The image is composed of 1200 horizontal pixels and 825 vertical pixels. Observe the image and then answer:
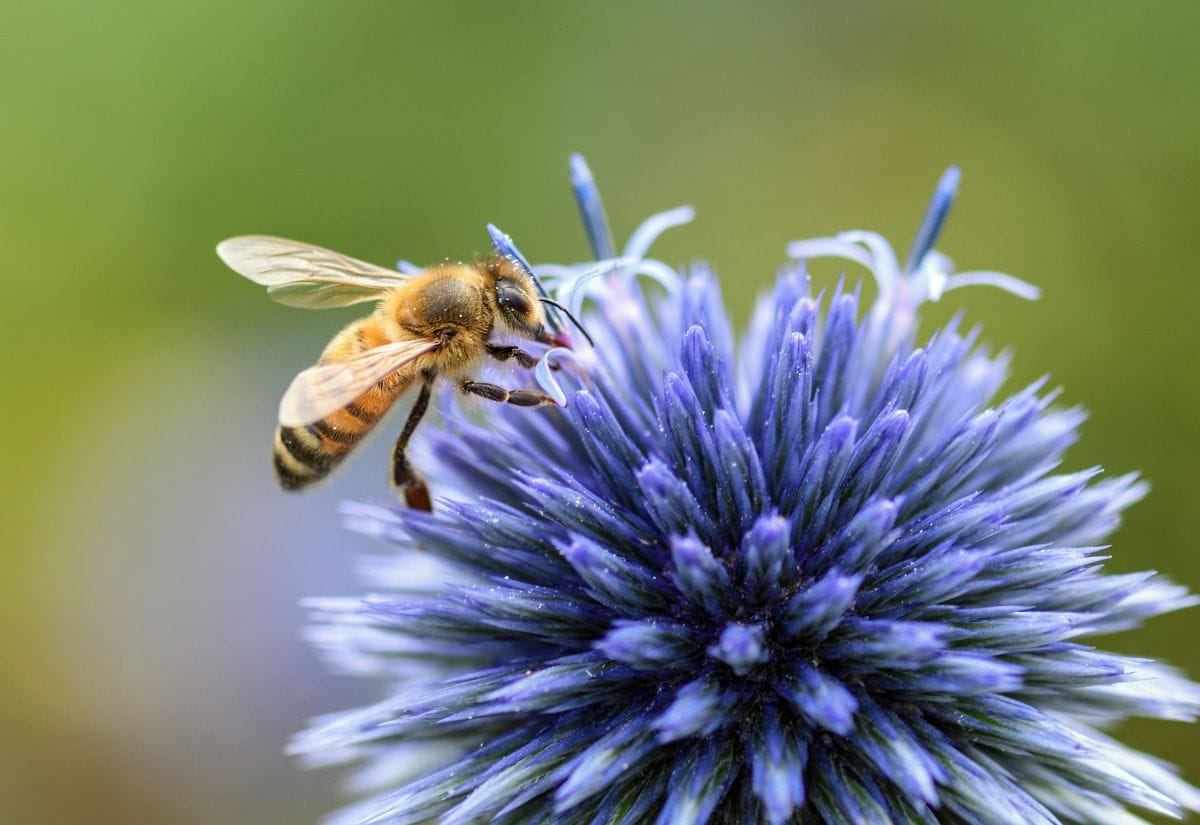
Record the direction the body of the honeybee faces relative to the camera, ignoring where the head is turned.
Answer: to the viewer's right
